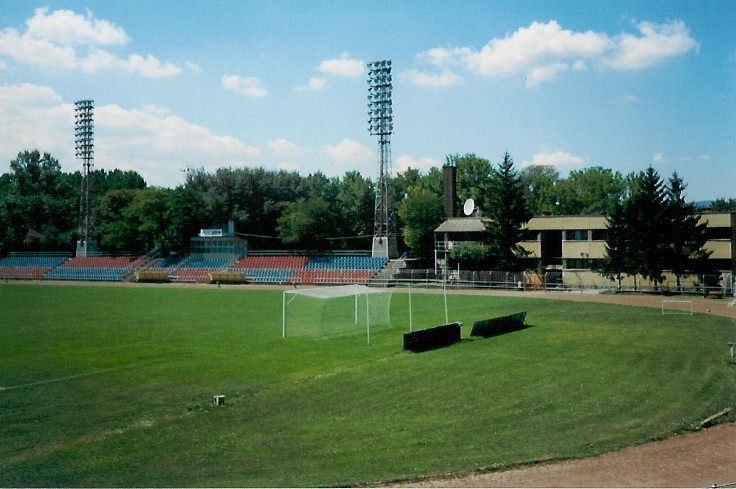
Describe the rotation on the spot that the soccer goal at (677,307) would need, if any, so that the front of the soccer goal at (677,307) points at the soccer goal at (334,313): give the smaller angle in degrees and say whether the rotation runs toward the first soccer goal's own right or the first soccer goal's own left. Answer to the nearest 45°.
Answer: approximately 45° to the first soccer goal's own right

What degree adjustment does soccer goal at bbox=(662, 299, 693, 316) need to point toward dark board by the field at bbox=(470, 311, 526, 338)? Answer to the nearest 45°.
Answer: approximately 45° to its right

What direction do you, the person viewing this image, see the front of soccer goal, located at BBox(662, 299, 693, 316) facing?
facing the viewer

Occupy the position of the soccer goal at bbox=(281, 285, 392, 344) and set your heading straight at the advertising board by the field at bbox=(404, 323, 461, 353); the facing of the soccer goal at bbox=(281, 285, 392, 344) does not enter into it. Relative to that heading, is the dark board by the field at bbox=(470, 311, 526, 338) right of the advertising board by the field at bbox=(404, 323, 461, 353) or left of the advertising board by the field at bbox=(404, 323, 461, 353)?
left

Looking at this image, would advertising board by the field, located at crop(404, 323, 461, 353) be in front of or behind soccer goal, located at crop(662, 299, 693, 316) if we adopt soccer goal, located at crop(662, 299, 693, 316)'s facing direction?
in front

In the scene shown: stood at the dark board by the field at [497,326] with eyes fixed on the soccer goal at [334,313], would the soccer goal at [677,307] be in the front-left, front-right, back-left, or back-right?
back-right
